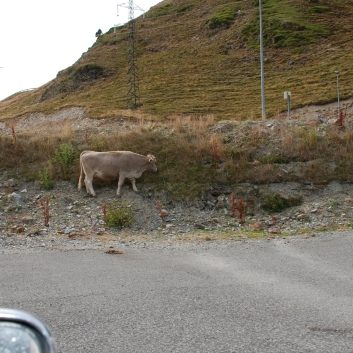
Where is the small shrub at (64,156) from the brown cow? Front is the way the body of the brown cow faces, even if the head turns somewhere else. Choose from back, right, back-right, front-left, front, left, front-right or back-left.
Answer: back-left

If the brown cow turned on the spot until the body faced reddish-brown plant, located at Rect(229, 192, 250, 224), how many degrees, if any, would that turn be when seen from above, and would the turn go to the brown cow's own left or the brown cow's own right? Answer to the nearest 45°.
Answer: approximately 45° to the brown cow's own right

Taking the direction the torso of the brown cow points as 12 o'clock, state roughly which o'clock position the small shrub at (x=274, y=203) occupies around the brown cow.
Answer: The small shrub is roughly at 1 o'clock from the brown cow.

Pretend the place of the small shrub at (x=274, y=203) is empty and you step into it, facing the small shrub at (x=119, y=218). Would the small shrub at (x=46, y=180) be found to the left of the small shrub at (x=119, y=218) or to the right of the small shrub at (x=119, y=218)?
right

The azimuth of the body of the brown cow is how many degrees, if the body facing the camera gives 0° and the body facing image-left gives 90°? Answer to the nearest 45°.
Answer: approximately 270°

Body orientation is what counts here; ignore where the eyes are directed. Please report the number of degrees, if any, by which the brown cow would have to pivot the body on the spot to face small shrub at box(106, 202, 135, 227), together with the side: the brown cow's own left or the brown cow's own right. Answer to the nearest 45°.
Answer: approximately 90° to the brown cow's own right
